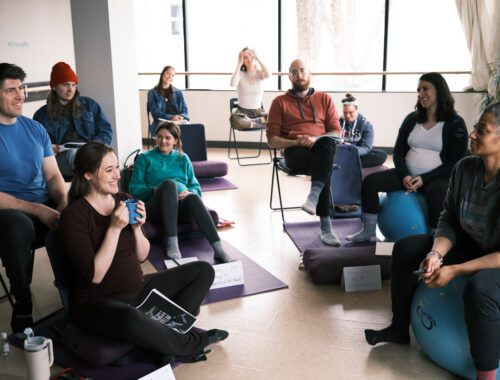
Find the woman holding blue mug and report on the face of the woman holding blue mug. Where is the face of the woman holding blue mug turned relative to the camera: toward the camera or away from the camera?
toward the camera

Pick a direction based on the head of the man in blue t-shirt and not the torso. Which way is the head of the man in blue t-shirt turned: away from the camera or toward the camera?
toward the camera

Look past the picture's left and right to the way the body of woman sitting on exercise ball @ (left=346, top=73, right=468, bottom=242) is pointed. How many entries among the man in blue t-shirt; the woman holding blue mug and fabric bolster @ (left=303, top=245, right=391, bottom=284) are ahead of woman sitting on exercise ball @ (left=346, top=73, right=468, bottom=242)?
3

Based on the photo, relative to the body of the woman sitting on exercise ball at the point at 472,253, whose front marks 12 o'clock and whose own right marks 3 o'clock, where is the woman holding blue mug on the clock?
The woman holding blue mug is roughly at 1 o'clock from the woman sitting on exercise ball.

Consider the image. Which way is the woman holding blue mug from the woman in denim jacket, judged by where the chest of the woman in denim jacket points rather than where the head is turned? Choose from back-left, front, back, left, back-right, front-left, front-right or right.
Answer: front-right

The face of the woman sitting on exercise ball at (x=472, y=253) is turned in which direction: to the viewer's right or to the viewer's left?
to the viewer's left

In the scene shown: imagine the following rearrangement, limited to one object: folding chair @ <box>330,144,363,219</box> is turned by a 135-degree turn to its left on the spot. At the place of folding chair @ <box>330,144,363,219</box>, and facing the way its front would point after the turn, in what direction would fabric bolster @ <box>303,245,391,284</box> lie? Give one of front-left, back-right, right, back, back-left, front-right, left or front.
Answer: right

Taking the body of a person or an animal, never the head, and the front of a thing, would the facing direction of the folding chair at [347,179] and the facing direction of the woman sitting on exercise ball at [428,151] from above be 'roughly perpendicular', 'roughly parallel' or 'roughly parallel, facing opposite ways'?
roughly parallel

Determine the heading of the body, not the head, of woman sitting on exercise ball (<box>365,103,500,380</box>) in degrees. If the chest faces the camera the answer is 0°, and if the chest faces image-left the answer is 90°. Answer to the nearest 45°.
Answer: approximately 45°

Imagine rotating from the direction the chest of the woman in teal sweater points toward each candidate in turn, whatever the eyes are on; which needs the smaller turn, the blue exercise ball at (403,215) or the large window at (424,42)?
the blue exercise ball

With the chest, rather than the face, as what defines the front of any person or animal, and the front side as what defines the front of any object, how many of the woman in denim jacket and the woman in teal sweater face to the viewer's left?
0

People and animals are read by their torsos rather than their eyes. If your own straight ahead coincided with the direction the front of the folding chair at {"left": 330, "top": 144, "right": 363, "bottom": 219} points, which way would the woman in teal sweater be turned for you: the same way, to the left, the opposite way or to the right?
the same way

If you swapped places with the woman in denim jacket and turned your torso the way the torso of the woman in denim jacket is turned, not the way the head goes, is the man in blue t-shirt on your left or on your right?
on your right

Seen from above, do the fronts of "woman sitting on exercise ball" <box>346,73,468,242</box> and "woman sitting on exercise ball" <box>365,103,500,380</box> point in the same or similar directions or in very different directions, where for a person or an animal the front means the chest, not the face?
same or similar directions

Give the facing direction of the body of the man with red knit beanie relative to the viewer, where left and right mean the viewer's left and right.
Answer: facing the viewer

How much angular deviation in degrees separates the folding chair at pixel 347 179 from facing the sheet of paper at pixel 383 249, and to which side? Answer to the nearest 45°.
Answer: approximately 45° to its left
